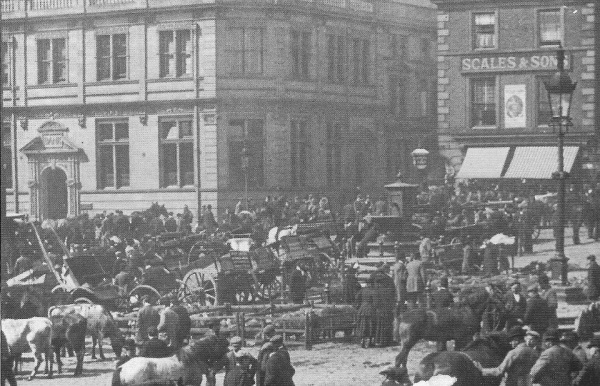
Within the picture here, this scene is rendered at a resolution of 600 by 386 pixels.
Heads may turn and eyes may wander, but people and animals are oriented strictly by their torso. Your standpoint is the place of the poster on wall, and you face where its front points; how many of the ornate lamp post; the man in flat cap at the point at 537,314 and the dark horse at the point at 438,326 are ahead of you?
3

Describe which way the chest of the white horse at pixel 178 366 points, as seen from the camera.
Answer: to the viewer's right

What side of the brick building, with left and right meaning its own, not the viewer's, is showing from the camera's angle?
front

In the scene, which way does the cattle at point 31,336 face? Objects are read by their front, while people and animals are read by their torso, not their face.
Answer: to the viewer's left

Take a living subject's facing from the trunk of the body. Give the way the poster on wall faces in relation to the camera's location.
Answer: facing the viewer

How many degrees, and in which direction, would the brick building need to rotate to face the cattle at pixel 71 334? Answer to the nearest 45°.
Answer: approximately 45° to its right

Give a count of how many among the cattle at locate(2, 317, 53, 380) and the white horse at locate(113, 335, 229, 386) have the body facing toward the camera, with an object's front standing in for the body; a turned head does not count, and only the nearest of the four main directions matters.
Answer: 0

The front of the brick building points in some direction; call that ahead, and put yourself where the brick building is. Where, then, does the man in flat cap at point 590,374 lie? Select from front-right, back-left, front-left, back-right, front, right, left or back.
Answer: front

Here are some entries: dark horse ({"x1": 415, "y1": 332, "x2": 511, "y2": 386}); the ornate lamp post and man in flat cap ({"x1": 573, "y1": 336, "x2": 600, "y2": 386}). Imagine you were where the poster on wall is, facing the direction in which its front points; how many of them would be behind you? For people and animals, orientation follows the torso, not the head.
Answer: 0

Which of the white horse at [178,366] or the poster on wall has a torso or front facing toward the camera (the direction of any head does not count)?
the poster on wall

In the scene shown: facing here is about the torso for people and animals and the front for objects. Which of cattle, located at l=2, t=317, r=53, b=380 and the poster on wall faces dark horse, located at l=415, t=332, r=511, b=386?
the poster on wall
